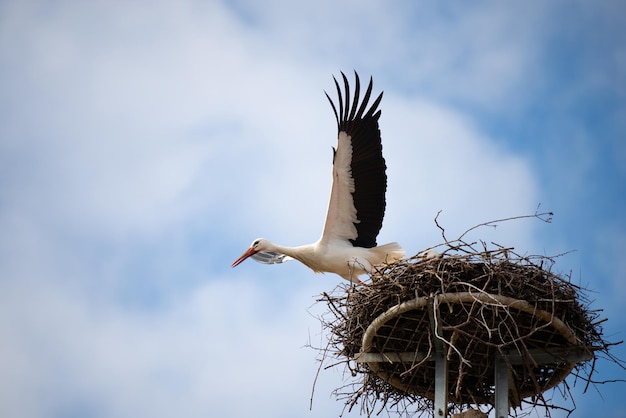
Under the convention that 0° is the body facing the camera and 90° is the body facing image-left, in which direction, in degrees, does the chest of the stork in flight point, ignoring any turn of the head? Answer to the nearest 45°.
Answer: approximately 90°
